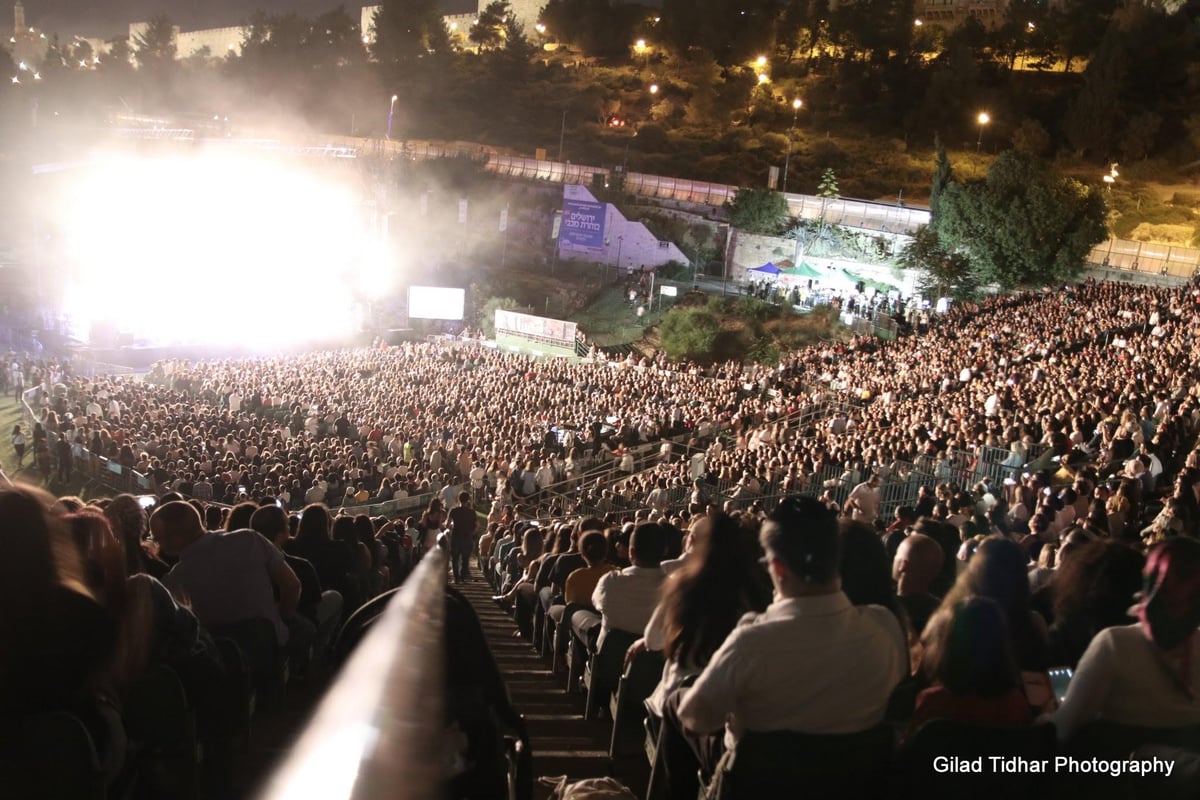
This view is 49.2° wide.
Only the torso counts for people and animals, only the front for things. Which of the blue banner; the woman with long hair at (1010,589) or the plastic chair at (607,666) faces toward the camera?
the blue banner

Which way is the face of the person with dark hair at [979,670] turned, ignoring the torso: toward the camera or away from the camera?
away from the camera

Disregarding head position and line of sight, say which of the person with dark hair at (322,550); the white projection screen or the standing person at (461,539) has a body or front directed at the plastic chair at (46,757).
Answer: the white projection screen

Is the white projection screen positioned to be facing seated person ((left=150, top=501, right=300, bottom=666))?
yes

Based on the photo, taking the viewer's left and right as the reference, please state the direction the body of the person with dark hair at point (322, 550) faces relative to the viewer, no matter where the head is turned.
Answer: facing away from the viewer

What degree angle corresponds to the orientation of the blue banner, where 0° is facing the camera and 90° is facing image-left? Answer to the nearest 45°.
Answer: approximately 0°

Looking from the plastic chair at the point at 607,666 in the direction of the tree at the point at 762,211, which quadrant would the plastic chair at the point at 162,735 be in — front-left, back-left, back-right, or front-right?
back-left

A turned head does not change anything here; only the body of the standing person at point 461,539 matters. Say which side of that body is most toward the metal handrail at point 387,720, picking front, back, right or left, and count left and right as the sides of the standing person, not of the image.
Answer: back

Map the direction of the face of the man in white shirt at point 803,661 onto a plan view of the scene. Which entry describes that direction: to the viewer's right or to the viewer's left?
to the viewer's left

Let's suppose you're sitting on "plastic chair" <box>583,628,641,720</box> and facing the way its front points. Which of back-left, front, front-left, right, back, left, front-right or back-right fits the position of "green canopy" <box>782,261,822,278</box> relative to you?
front-right

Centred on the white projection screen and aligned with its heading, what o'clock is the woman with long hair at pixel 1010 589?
The woman with long hair is roughly at 12 o'clock from the white projection screen.

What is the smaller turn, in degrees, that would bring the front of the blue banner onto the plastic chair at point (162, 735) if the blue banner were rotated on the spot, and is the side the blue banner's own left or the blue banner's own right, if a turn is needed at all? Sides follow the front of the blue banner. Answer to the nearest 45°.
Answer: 0° — it already faces it
